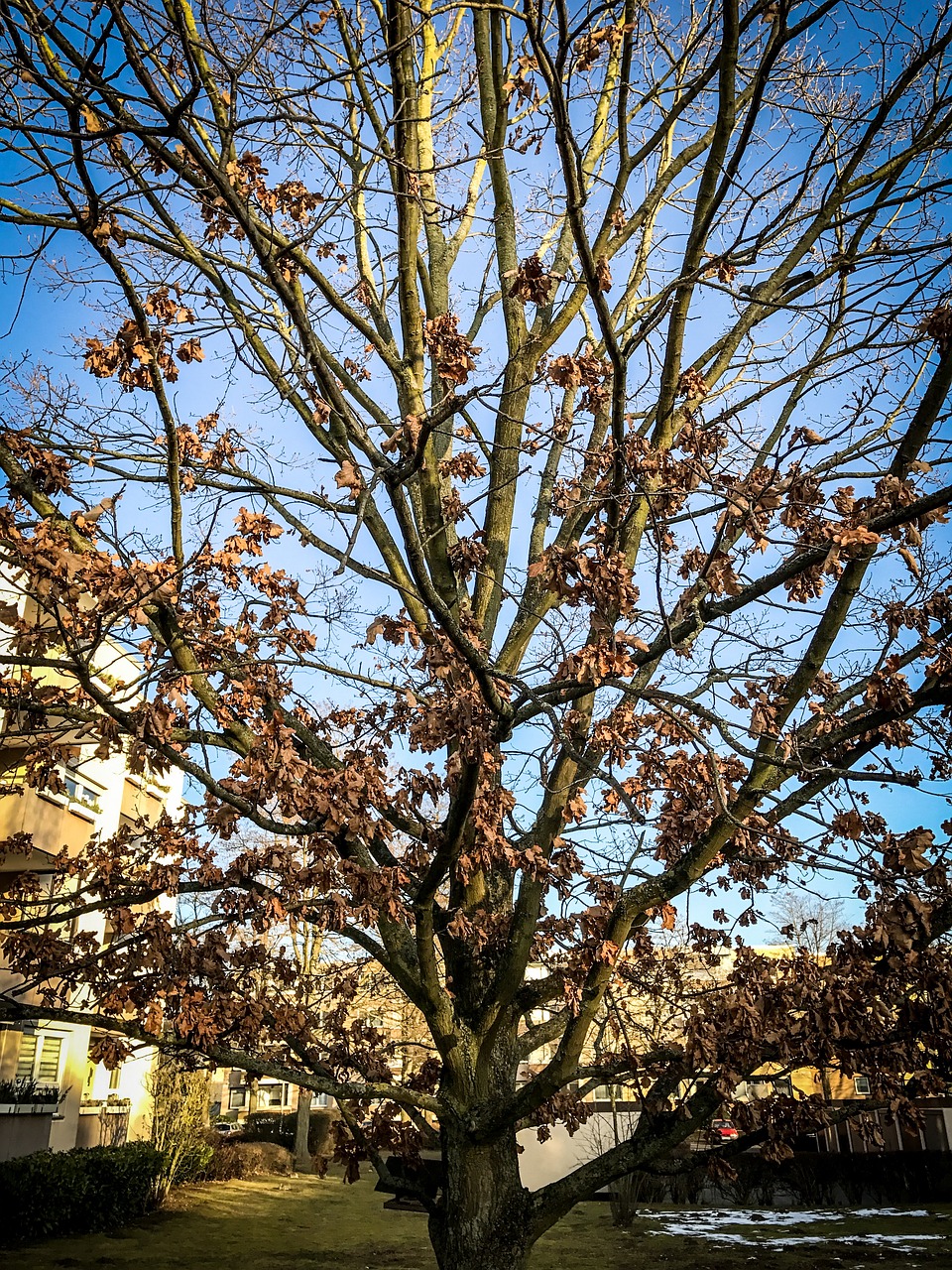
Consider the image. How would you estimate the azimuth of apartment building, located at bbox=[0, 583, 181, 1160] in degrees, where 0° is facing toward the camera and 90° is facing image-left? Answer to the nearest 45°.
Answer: approximately 315°

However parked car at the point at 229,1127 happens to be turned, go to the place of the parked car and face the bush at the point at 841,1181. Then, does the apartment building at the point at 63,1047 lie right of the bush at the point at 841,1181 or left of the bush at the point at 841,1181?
right

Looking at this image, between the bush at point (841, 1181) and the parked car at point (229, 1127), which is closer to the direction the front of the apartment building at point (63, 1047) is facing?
the bush

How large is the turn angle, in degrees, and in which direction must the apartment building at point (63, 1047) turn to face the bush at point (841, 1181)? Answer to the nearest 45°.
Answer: approximately 45° to its left

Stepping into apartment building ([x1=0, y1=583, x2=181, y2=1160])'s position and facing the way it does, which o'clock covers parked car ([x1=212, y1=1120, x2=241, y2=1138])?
The parked car is roughly at 8 o'clock from the apartment building.

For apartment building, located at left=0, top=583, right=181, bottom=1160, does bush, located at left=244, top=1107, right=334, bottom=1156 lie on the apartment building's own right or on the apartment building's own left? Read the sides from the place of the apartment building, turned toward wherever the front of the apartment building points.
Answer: on the apartment building's own left
